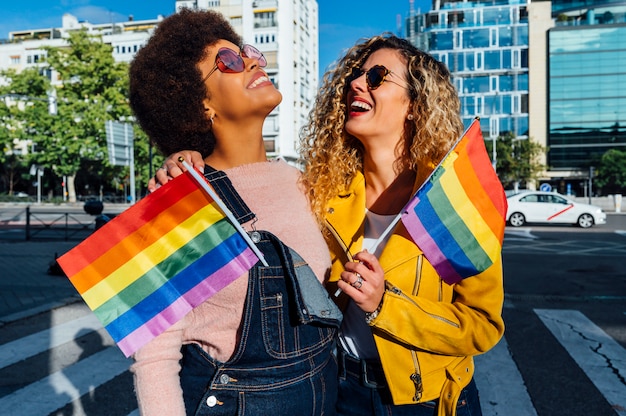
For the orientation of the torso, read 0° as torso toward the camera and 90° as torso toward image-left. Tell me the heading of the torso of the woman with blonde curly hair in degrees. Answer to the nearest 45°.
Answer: approximately 45°

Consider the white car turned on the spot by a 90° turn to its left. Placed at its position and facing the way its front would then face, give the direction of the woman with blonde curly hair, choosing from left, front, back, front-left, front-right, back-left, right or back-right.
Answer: back

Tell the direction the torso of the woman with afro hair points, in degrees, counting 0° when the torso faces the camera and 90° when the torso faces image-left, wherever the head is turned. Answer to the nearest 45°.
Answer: approximately 315°

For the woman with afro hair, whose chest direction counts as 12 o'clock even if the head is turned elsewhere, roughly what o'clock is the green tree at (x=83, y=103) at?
The green tree is roughly at 7 o'clock from the woman with afro hair.

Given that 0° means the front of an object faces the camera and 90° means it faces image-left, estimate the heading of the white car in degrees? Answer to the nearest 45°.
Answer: approximately 270°

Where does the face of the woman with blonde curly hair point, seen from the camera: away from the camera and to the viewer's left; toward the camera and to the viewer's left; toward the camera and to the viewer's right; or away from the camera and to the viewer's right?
toward the camera and to the viewer's left

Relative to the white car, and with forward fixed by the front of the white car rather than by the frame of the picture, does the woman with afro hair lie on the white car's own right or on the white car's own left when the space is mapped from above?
on the white car's own right

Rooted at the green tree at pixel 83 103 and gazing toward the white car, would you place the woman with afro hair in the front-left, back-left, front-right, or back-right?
front-right

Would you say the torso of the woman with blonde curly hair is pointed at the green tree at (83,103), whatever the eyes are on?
no

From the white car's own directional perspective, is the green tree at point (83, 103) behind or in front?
behind
